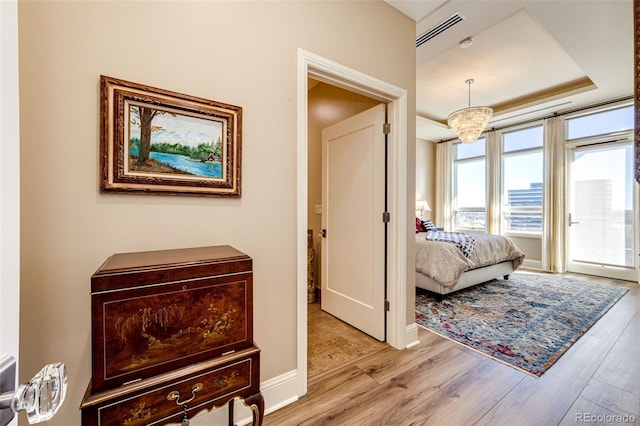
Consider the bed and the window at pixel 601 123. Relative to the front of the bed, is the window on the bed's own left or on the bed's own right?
on the bed's own left

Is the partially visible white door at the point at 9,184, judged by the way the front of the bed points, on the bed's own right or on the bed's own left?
on the bed's own right

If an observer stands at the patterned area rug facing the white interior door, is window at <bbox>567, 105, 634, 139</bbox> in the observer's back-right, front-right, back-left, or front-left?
back-right

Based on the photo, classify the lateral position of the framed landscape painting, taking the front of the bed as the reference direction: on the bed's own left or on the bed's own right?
on the bed's own right

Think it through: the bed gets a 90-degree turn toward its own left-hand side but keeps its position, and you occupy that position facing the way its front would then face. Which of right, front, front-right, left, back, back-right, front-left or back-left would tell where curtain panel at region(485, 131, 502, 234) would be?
front-left

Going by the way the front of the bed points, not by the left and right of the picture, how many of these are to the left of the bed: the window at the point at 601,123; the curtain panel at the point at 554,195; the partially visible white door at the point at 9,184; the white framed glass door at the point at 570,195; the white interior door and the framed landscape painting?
3

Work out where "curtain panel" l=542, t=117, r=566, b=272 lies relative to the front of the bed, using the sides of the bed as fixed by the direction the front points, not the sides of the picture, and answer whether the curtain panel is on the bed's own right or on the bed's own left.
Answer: on the bed's own left

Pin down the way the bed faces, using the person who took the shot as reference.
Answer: facing the viewer and to the right of the viewer

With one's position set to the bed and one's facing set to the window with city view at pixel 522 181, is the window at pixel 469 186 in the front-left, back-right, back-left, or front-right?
front-left
